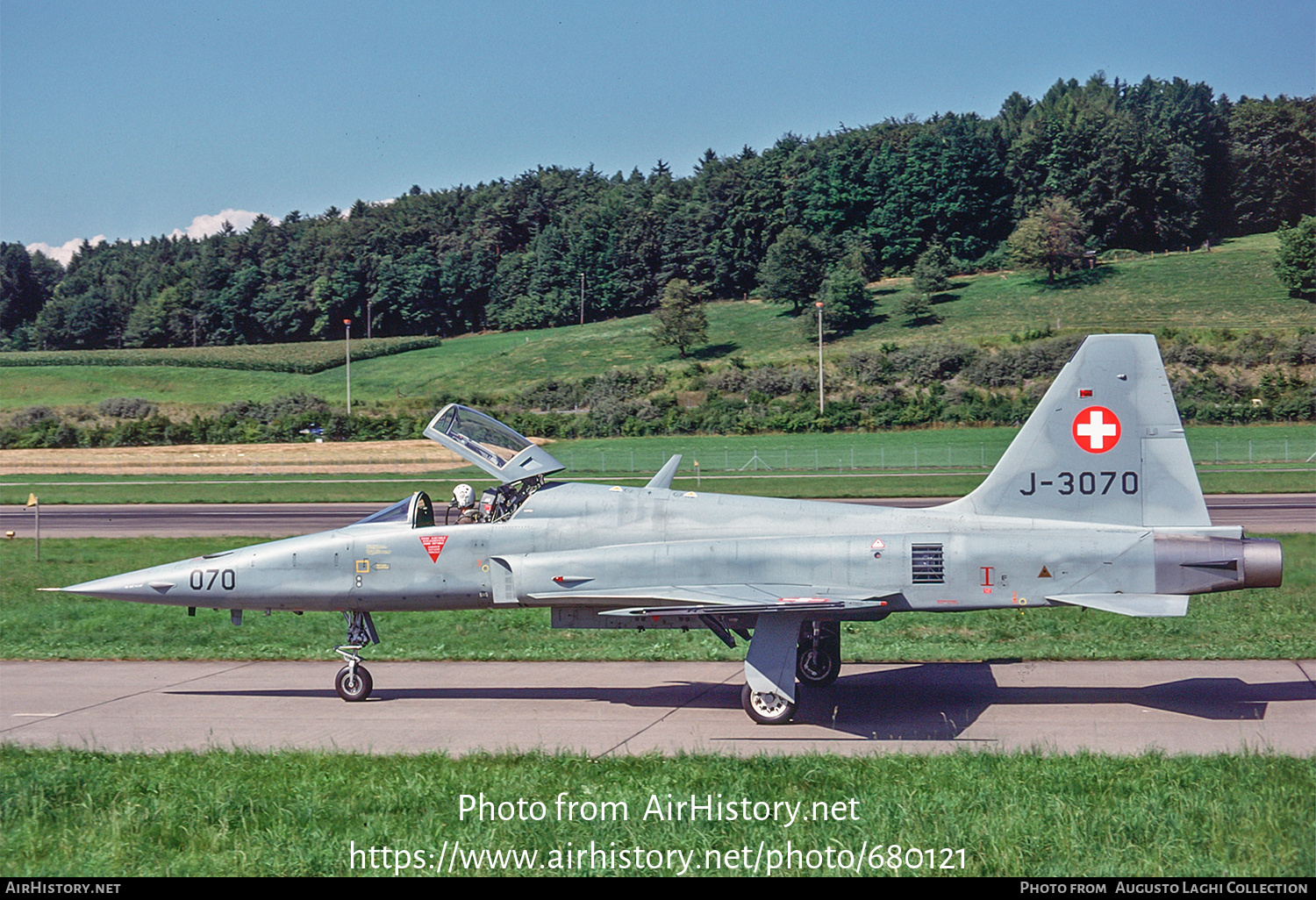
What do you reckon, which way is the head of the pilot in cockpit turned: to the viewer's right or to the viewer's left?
to the viewer's left

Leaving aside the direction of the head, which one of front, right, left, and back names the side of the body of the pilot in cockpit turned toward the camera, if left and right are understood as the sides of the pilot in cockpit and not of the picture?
left

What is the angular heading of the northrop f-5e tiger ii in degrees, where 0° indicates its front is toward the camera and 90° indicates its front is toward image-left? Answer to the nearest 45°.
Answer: approximately 90°
